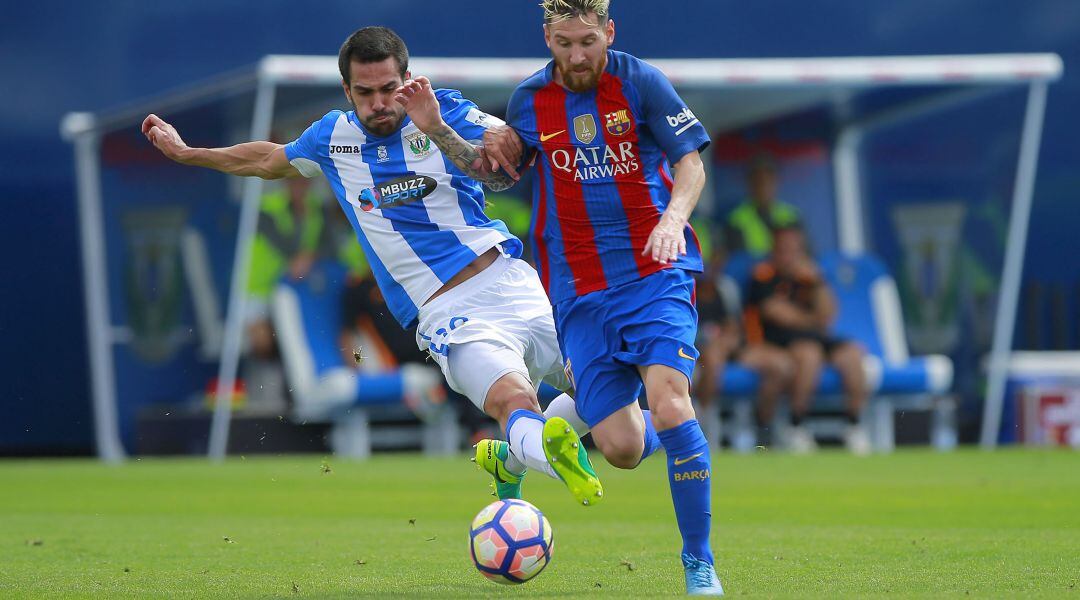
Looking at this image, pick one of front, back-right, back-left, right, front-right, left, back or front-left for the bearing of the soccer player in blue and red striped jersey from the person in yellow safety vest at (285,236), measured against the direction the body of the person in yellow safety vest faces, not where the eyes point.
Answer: front

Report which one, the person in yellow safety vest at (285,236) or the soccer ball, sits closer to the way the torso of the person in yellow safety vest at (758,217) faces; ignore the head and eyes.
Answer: the soccer ball

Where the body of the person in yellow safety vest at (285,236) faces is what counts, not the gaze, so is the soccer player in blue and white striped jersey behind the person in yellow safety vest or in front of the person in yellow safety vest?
in front

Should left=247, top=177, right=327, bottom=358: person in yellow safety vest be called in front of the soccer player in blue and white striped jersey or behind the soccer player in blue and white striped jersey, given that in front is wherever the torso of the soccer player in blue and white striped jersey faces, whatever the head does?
behind

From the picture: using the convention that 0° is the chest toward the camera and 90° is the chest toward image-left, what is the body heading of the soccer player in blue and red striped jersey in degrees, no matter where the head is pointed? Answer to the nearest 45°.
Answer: approximately 0°

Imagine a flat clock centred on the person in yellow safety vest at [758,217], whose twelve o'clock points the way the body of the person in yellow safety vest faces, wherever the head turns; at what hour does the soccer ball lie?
The soccer ball is roughly at 12 o'clock from the person in yellow safety vest.

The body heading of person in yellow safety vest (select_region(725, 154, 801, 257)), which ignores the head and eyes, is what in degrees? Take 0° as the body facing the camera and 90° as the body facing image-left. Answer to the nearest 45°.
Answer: approximately 0°

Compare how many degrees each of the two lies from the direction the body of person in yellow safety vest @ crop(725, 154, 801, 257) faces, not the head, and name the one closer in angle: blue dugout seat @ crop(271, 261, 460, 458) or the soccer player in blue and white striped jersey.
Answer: the soccer player in blue and white striped jersey

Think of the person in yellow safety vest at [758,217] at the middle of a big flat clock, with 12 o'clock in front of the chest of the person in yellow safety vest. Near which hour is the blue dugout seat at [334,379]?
The blue dugout seat is roughly at 2 o'clock from the person in yellow safety vest.

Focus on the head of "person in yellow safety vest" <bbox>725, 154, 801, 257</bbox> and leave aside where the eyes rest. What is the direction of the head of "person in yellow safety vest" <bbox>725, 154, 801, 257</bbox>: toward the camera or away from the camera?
toward the camera

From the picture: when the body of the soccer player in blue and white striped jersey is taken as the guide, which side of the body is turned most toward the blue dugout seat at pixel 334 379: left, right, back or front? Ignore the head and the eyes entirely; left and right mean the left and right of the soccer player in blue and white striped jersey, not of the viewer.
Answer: back

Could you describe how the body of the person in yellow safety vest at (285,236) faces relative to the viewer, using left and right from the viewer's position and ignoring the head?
facing the viewer

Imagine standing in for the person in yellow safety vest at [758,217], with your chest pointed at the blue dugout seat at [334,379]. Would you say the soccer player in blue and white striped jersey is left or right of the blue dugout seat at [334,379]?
left

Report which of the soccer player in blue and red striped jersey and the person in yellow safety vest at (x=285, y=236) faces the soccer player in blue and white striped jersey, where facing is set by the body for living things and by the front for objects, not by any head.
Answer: the person in yellow safety vest

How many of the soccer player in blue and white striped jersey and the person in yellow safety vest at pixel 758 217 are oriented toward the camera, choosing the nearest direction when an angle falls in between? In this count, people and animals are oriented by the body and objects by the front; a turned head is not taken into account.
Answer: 2
